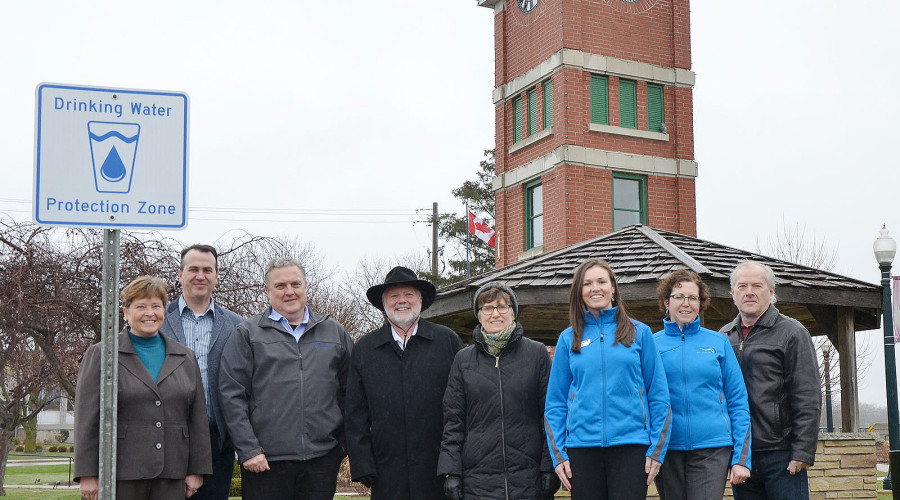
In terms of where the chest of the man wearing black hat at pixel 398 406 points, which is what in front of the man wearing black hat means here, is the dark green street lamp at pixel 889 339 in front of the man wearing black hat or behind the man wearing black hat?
behind

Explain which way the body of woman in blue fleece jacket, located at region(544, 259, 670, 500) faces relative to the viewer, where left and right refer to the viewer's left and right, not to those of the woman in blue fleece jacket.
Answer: facing the viewer

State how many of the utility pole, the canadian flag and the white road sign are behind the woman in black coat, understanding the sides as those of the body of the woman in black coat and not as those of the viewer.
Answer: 2

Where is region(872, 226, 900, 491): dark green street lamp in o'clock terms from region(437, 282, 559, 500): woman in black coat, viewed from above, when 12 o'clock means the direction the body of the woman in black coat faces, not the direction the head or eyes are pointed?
The dark green street lamp is roughly at 7 o'clock from the woman in black coat.

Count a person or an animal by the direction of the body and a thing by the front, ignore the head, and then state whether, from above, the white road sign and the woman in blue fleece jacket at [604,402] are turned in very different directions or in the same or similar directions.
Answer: same or similar directions

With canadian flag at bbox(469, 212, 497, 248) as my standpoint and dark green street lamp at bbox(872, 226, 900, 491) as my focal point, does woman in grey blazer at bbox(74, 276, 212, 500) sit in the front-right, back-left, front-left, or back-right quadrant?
front-right

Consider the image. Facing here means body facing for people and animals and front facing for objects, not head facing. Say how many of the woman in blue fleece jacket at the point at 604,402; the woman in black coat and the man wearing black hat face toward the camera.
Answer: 3

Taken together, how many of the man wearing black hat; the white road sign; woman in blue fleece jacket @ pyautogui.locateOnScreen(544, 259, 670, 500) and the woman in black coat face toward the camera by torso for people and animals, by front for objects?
4

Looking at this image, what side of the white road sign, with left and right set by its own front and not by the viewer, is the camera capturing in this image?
front

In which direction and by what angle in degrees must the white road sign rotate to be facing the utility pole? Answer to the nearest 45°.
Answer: approximately 180°

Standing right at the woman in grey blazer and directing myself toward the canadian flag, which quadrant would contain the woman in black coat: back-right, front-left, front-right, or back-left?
front-right

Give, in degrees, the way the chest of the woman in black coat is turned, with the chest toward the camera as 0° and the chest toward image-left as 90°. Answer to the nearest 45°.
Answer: approximately 0°

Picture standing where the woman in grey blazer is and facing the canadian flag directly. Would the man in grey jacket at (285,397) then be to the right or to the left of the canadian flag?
right

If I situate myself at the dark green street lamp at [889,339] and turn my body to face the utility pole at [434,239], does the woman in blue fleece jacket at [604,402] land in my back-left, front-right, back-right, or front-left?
back-left

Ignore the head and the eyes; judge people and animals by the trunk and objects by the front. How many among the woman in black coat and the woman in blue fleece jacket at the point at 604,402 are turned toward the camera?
2

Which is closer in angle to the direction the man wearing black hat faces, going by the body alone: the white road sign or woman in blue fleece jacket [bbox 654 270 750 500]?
the white road sign

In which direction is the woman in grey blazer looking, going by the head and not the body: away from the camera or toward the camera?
toward the camera
